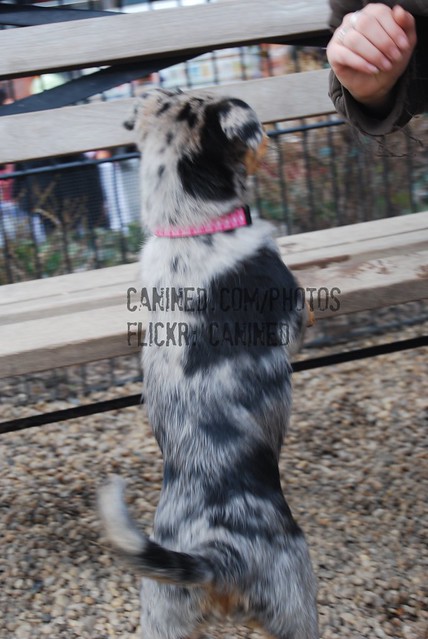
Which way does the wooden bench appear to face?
toward the camera

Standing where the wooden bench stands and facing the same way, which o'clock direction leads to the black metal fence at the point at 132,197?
The black metal fence is roughly at 6 o'clock from the wooden bench.
